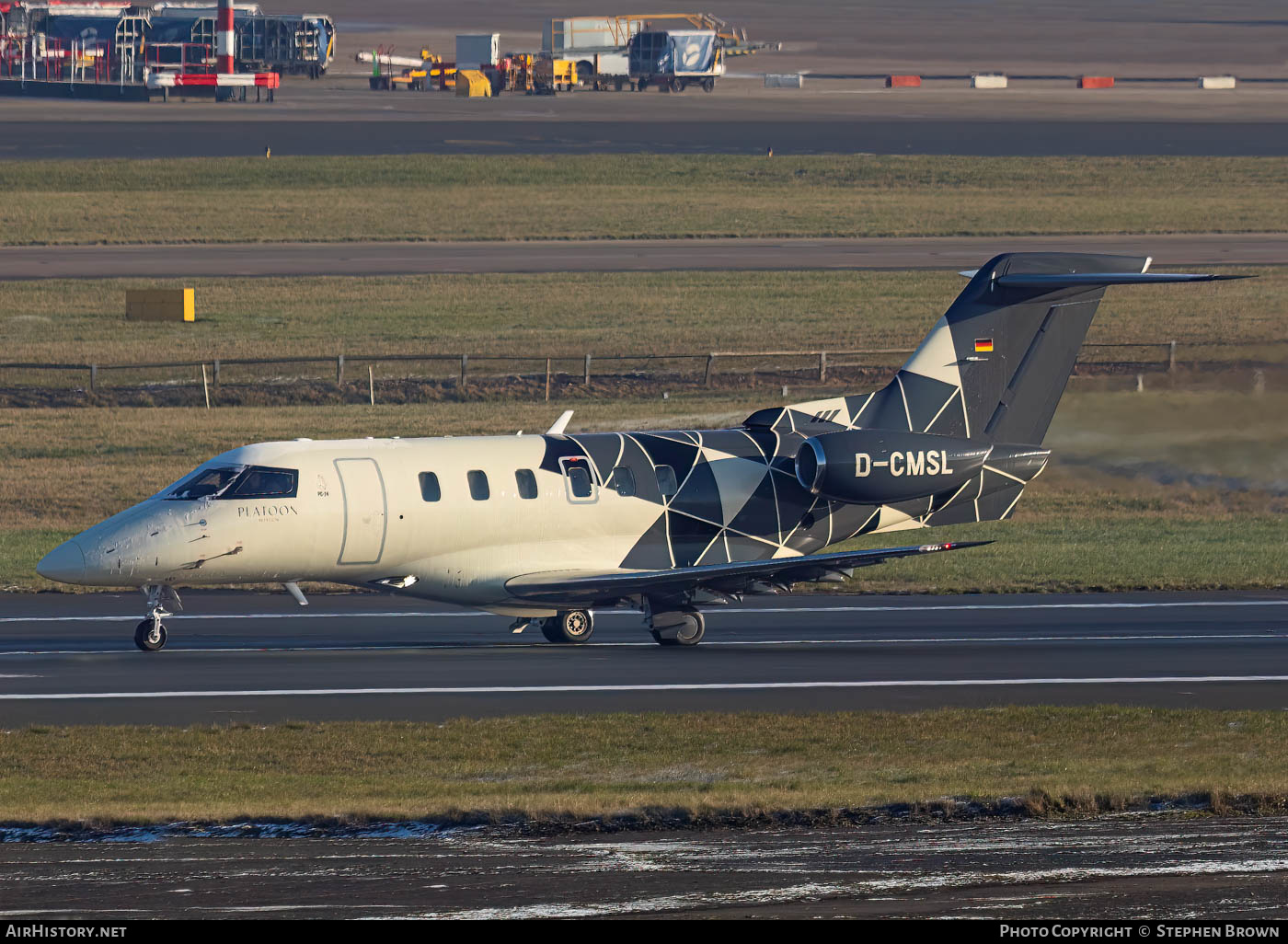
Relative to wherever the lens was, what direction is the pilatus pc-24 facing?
facing the viewer and to the left of the viewer
